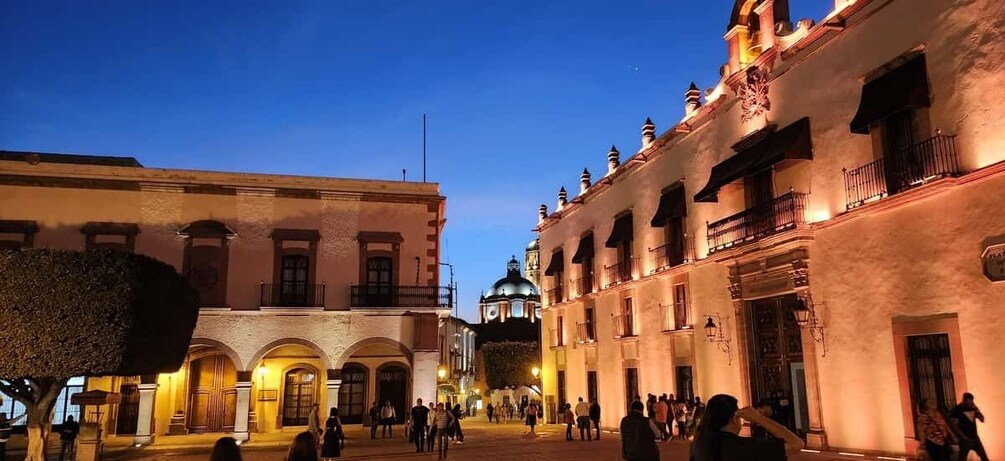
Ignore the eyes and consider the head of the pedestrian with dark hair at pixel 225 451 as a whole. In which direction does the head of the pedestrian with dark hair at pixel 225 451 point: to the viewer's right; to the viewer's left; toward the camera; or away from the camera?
away from the camera

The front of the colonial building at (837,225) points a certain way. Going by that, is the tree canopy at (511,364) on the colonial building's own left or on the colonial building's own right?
on the colonial building's own right

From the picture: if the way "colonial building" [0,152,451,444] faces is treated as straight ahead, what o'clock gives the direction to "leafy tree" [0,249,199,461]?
The leafy tree is roughly at 1 o'clock from the colonial building.

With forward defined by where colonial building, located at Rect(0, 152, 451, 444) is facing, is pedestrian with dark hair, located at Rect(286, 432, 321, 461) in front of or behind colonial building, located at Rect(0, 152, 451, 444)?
in front

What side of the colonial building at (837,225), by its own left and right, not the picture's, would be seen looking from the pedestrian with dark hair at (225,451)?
front

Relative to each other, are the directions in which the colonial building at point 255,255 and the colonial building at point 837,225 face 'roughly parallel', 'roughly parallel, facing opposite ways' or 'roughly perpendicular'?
roughly perpendicular

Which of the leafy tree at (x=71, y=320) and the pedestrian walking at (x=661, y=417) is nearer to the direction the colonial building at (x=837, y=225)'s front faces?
the leafy tree

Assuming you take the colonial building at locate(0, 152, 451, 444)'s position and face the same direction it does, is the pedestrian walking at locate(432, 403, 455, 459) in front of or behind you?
in front

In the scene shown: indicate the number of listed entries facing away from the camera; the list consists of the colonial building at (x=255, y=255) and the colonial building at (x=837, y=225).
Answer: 0

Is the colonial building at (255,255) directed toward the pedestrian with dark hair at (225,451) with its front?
yes

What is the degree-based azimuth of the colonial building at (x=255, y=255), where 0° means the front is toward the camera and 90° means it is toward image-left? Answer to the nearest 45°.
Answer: approximately 0°

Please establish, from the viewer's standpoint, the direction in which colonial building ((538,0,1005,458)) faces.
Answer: facing the viewer and to the left of the viewer

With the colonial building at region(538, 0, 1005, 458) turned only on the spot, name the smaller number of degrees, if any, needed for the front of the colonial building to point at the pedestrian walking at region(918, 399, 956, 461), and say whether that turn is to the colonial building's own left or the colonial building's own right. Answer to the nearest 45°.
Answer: approximately 45° to the colonial building's own left

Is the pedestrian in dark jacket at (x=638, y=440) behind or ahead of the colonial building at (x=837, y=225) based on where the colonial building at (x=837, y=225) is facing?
ahead

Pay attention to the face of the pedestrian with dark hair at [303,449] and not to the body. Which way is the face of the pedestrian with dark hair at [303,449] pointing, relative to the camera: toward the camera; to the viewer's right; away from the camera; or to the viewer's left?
away from the camera
